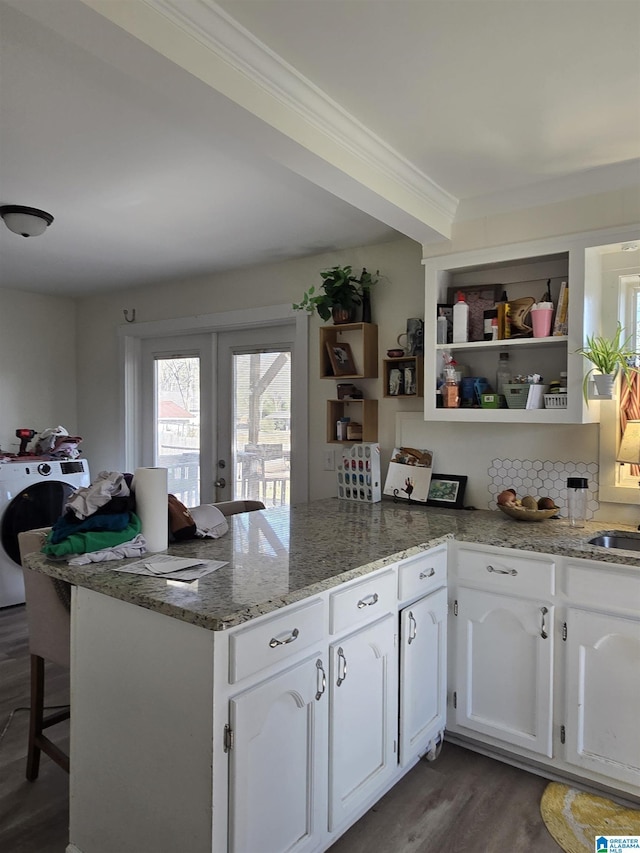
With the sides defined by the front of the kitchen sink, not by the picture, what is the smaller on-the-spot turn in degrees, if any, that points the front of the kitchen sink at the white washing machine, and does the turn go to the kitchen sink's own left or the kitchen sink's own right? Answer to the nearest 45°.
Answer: approximately 45° to the kitchen sink's own right

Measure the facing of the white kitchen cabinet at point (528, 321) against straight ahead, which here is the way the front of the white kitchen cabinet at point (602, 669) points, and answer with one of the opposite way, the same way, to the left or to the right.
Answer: the same way

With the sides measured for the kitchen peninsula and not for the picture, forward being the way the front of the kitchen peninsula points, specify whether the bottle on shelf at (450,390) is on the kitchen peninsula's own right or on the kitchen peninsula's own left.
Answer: on the kitchen peninsula's own left

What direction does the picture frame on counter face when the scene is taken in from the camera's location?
facing the viewer

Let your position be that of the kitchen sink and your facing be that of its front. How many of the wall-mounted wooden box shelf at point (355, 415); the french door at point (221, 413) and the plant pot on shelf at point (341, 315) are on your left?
0

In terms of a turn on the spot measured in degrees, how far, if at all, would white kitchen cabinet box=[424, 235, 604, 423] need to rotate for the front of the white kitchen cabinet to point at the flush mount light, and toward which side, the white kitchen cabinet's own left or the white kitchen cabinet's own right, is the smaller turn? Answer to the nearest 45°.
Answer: approximately 45° to the white kitchen cabinet's own right

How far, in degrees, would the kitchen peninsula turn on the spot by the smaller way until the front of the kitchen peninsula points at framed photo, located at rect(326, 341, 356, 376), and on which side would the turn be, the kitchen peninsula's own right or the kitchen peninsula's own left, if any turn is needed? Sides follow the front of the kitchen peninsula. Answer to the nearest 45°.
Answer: approximately 135° to the kitchen peninsula's own left

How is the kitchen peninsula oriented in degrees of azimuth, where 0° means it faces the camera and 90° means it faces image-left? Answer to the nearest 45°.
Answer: approximately 315°

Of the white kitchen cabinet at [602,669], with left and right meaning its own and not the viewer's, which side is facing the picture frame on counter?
right

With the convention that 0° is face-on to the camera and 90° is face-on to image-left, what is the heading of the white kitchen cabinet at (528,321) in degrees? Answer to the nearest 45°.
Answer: approximately 45°

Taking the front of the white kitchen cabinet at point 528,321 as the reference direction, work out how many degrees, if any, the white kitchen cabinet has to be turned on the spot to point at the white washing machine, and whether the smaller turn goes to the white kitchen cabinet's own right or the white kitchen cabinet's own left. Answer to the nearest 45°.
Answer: approximately 45° to the white kitchen cabinet's own right

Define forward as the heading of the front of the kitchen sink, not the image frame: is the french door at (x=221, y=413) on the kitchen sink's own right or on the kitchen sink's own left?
on the kitchen sink's own right

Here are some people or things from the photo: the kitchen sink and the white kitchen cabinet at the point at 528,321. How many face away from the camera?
0
